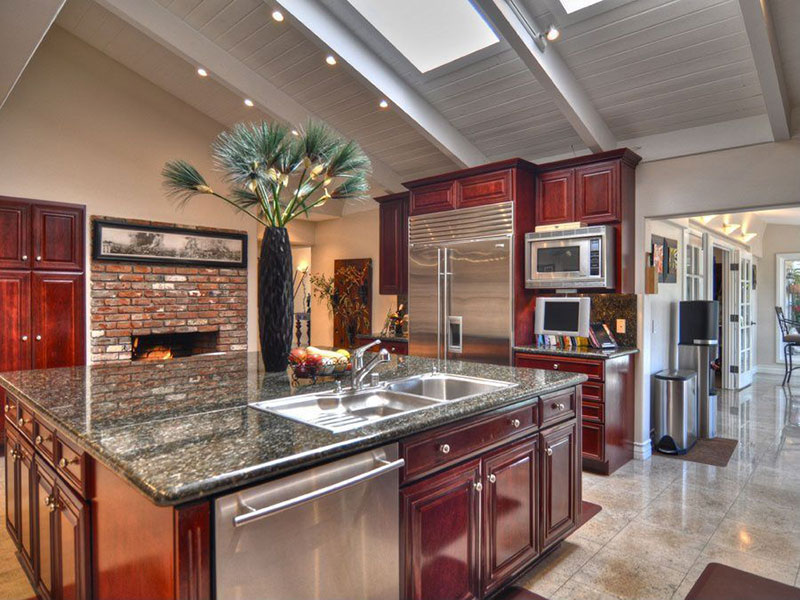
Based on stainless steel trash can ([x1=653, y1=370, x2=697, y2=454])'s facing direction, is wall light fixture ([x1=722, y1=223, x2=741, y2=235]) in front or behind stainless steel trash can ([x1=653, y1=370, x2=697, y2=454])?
behind

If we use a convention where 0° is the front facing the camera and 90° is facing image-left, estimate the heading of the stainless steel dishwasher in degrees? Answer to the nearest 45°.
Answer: approximately 315°

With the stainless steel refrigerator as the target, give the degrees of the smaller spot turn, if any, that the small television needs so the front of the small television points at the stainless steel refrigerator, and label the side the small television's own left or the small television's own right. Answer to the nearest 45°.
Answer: approximately 90° to the small television's own right

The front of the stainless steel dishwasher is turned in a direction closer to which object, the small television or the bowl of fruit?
the small television

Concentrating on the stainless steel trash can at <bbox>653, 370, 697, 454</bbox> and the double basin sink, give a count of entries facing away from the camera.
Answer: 0

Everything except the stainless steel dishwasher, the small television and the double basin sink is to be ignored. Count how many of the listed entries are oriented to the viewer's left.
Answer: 0

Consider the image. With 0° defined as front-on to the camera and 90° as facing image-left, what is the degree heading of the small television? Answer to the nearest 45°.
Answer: approximately 0°

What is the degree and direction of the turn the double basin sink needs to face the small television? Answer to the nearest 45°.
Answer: approximately 90° to its left

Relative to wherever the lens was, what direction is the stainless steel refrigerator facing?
facing the viewer and to the left of the viewer

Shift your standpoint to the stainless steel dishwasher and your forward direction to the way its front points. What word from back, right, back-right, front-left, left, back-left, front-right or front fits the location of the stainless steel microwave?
left

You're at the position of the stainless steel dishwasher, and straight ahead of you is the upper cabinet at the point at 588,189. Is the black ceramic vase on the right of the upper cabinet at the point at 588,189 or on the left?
left

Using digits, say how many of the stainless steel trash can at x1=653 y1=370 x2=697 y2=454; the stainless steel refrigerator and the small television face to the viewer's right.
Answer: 0

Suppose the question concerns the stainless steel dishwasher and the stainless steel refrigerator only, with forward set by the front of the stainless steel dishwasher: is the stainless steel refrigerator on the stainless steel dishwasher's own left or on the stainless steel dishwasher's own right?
on the stainless steel dishwasher's own left

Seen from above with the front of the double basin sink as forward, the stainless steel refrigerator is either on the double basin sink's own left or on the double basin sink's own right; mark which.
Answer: on the double basin sink's own left

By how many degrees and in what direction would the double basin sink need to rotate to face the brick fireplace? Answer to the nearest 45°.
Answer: approximately 180°
